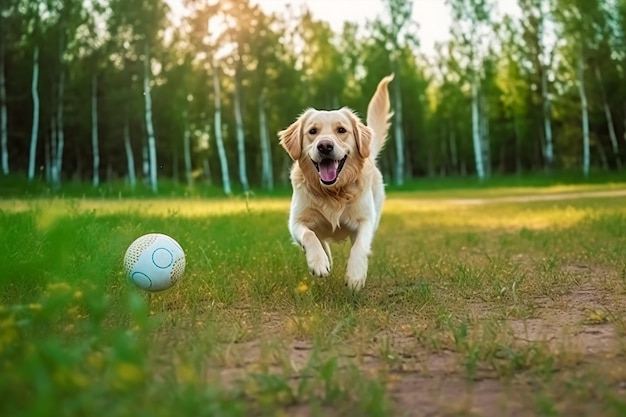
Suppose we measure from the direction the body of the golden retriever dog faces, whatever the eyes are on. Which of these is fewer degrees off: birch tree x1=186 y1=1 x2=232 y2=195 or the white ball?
the white ball

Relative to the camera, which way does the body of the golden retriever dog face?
toward the camera

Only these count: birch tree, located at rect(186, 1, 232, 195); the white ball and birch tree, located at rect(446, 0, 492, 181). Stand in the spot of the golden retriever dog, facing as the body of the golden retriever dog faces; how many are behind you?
2

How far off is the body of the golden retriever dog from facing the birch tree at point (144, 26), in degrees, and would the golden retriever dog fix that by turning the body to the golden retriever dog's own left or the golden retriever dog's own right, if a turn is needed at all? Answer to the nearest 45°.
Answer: approximately 180°

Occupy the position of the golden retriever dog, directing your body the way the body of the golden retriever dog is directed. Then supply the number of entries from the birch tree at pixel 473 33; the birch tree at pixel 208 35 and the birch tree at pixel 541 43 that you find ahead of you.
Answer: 0

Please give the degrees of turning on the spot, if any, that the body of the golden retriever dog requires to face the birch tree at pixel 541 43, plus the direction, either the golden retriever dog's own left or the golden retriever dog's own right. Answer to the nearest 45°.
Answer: approximately 180°

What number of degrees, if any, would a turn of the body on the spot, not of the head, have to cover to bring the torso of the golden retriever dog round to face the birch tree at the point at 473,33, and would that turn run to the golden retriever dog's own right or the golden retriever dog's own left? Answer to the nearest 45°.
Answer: approximately 180°

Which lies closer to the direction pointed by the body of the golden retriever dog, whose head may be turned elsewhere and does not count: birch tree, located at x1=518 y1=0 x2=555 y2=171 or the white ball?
the white ball

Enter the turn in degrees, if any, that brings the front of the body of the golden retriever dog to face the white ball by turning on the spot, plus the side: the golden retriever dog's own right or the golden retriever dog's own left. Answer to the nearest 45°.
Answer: approximately 45° to the golden retriever dog's own right

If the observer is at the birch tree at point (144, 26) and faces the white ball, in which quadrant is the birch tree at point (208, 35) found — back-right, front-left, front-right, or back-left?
front-left

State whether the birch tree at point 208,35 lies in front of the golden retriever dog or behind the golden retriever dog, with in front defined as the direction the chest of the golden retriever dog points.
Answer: behind
